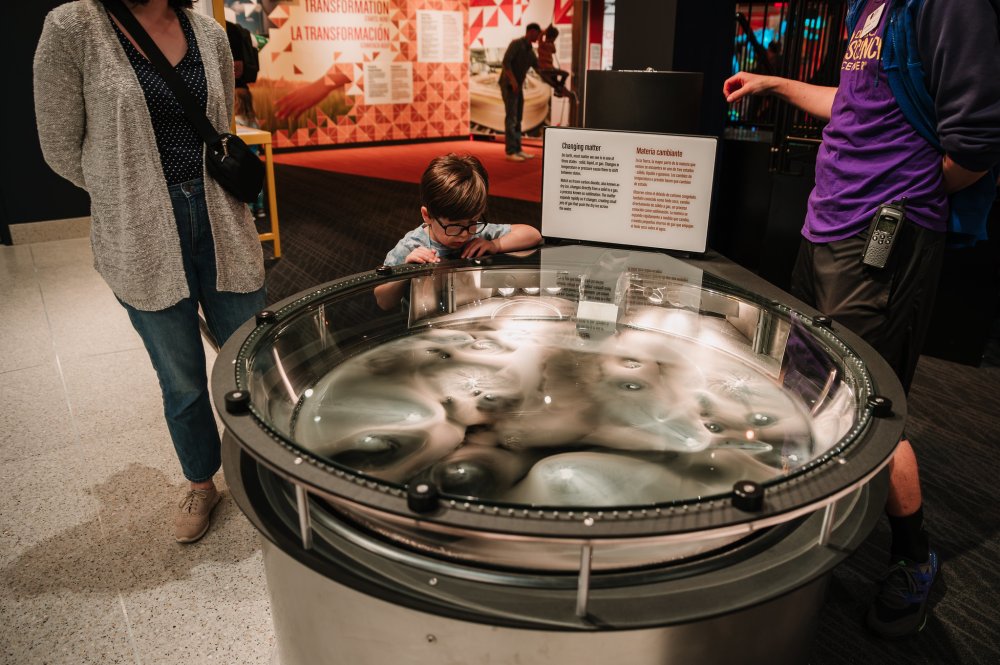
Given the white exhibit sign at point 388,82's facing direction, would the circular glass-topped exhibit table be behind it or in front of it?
in front

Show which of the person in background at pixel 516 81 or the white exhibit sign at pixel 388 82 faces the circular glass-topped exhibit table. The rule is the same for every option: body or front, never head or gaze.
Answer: the white exhibit sign

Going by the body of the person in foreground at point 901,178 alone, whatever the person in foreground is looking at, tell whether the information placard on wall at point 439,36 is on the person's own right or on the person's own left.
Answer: on the person's own right

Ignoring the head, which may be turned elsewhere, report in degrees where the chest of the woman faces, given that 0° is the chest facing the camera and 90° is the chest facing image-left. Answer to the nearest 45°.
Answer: approximately 315°

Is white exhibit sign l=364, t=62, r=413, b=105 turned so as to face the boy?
yes

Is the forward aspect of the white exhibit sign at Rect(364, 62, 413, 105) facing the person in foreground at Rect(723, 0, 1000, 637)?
yes

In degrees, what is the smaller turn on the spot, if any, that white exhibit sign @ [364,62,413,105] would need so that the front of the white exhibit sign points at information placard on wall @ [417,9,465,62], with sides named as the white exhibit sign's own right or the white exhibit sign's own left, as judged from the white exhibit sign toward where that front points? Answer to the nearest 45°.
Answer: approximately 90° to the white exhibit sign's own left

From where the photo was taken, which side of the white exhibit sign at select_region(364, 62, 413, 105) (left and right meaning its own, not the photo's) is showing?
front

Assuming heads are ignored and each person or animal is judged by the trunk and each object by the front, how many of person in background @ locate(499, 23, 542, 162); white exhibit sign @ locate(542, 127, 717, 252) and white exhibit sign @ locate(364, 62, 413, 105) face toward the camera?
2

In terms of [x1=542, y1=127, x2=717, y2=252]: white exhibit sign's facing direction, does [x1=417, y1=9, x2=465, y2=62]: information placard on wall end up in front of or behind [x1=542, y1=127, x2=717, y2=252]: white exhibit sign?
behind

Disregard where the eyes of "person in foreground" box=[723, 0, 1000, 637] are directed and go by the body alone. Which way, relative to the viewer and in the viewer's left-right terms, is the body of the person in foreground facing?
facing the viewer and to the left of the viewer

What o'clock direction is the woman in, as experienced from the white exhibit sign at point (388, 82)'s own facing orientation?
The woman is roughly at 12 o'clock from the white exhibit sign.

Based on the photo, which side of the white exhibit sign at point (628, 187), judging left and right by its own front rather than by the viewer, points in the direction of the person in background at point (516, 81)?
back

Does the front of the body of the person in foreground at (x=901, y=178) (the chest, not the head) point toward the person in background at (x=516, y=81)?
no

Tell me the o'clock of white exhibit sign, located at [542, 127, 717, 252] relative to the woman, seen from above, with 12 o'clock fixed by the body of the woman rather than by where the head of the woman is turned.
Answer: The white exhibit sign is roughly at 11 o'clock from the woman.
